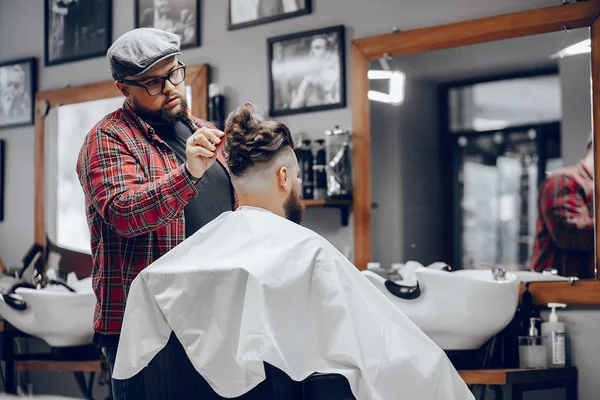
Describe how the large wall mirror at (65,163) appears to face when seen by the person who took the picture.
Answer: facing the viewer and to the left of the viewer

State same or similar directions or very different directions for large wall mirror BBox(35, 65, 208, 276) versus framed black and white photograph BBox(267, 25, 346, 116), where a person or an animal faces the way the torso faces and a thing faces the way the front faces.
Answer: same or similar directions

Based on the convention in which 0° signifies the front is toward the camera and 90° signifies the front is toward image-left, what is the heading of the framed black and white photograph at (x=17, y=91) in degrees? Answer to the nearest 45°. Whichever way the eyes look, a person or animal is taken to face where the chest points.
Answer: approximately 45°

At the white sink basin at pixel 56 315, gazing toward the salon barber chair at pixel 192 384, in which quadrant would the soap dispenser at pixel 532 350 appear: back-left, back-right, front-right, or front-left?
front-left

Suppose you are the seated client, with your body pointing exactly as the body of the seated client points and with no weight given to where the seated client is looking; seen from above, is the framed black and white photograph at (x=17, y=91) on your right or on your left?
on your left

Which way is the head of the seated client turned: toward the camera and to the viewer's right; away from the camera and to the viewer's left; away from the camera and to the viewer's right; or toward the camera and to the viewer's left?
away from the camera and to the viewer's right

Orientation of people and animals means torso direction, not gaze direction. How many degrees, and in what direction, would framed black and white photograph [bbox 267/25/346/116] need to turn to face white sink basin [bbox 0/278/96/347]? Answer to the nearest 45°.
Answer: approximately 45° to its right

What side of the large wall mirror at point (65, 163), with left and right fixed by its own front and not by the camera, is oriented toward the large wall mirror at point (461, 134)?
left

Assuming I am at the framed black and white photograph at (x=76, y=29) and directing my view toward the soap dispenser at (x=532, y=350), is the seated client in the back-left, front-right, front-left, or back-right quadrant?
front-right

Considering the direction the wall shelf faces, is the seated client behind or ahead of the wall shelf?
ahead

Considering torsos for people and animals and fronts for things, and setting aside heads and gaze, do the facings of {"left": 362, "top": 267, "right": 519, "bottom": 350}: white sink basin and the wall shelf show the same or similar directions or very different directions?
same or similar directions

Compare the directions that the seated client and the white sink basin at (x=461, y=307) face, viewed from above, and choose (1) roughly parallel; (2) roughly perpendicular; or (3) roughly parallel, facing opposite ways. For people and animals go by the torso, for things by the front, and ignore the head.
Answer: roughly parallel, facing opposite ways

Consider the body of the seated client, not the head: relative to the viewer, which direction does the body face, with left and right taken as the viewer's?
facing away from the viewer and to the right of the viewer
